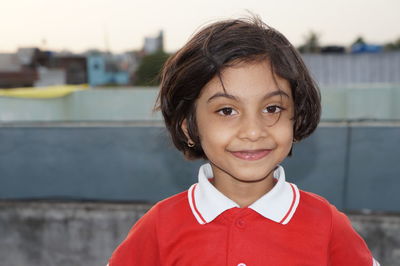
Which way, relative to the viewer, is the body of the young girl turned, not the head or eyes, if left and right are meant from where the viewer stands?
facing the viewer

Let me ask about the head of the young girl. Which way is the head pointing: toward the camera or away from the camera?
toward the camera
